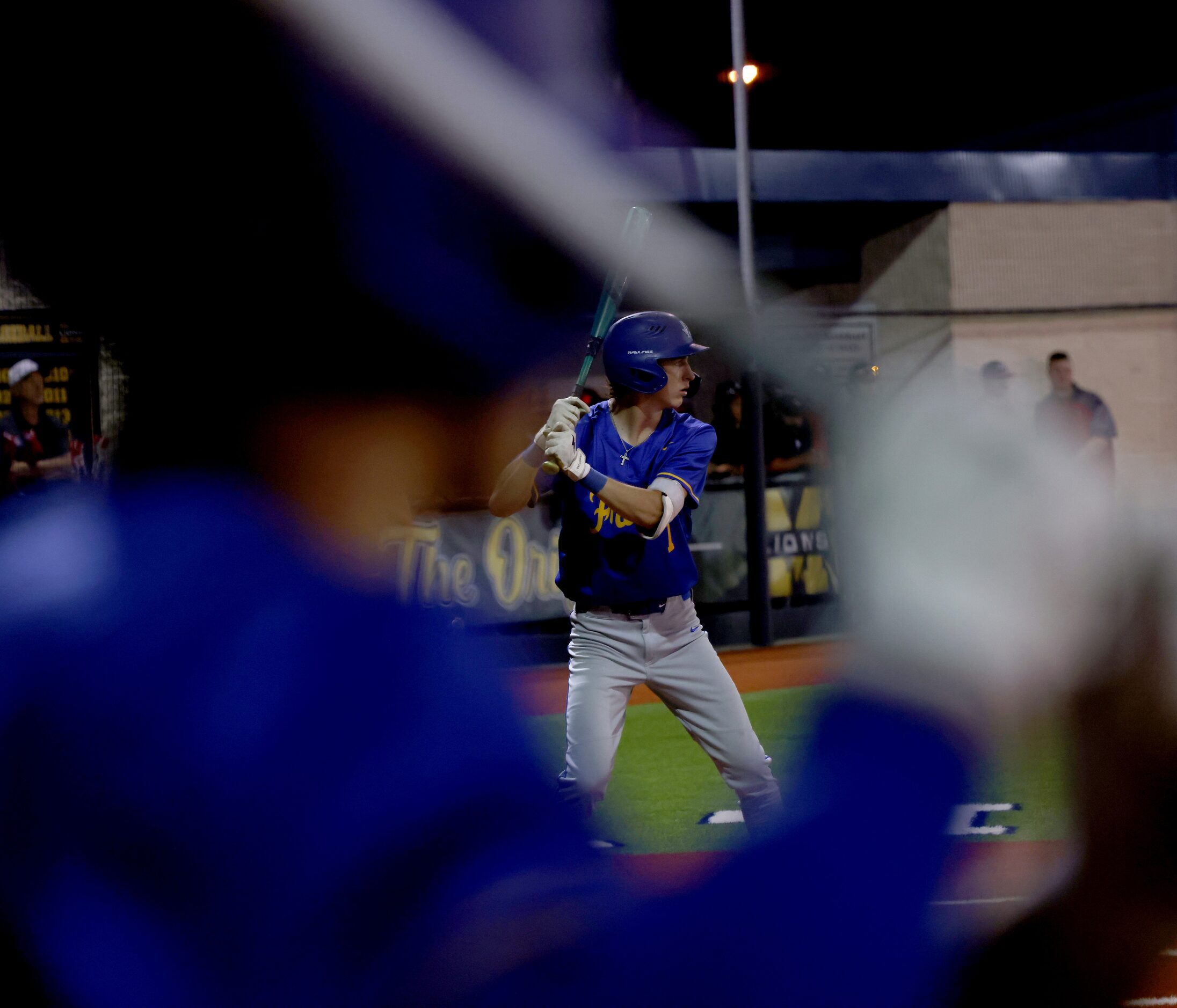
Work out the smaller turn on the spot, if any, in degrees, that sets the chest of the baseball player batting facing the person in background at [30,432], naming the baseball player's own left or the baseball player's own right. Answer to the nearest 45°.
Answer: approximately 135° to the baseball player's own right

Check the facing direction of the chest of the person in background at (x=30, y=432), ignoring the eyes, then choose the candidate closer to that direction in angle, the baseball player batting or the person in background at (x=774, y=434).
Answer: the baseball player batting

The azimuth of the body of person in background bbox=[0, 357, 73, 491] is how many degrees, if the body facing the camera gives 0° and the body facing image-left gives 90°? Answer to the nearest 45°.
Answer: approximately 0°

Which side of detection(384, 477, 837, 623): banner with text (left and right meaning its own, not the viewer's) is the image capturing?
front

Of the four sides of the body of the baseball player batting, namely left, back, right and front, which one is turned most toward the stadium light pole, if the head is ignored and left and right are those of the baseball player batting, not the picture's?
back

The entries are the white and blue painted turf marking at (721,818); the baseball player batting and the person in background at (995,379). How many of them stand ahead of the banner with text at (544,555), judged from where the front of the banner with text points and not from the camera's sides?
2

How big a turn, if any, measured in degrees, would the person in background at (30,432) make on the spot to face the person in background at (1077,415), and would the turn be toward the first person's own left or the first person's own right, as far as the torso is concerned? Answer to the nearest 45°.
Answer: approximately 90° to the first person's own left

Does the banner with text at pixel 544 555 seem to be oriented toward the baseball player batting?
yes

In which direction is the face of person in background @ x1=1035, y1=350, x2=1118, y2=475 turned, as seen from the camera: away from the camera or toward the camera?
toward the camera

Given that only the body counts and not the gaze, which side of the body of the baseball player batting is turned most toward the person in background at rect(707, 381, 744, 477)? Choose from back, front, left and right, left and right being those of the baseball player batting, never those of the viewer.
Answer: back
